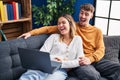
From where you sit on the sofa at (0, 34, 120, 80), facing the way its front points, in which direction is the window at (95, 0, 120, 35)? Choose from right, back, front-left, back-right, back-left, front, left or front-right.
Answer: back-left

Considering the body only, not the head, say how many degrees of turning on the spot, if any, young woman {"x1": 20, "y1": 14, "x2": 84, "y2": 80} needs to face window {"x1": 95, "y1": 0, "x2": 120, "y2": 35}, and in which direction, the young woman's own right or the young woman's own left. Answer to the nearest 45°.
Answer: approximately 180°

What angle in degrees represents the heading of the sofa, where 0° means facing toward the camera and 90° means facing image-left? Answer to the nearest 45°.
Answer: approximately 0°

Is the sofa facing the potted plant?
no

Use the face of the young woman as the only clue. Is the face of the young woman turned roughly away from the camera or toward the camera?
toward the camera

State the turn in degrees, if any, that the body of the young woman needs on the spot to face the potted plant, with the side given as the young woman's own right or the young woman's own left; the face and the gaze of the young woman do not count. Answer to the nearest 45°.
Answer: approximately 135° to the young woman's own right

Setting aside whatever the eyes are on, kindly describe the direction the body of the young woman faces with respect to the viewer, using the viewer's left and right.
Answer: facing the viewer and to the left of the viewer

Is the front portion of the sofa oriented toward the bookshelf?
no
